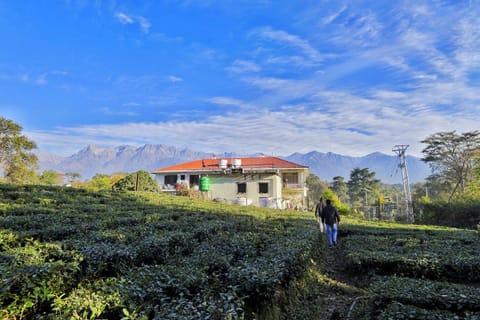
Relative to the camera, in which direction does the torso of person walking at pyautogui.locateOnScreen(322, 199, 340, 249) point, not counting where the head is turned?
away from the camera

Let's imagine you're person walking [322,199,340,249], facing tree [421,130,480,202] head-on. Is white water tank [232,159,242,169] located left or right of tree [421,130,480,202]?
left
